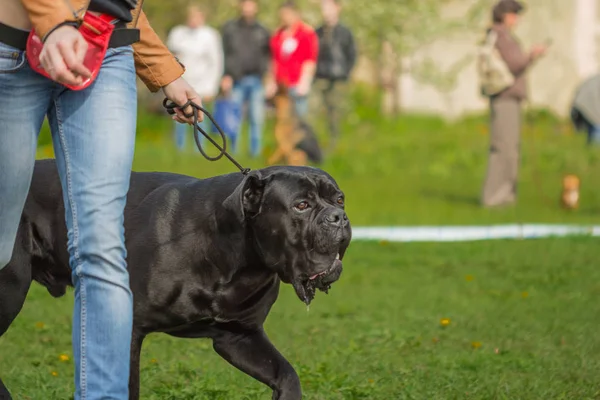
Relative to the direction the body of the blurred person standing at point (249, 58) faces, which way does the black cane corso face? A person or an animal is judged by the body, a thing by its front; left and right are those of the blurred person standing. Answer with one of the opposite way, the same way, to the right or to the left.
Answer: to the left

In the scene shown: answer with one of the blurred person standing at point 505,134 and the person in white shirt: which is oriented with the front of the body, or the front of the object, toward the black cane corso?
the person in white shirt

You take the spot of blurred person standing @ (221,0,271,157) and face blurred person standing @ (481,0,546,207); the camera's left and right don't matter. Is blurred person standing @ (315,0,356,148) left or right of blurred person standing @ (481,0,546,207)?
left

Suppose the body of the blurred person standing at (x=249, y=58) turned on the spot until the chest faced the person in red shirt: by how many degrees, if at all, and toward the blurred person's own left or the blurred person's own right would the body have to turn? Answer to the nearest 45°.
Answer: approximately 45° to the blurred person's own left

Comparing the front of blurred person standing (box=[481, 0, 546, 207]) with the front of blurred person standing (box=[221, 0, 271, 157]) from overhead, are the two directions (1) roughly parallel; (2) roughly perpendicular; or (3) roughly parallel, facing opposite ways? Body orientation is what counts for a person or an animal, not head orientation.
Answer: roughly perpendicular

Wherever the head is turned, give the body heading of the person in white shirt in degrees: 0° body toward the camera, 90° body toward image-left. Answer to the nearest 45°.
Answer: approximately 0°

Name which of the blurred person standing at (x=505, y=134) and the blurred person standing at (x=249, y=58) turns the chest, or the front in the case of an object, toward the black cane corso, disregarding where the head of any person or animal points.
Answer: the blurred person standing at (x=249, y=58)

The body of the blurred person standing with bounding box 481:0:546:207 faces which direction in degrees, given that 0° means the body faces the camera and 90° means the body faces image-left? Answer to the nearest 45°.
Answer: approximately 270°

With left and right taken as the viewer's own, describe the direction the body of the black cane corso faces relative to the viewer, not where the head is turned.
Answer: facing to the right of the viewer

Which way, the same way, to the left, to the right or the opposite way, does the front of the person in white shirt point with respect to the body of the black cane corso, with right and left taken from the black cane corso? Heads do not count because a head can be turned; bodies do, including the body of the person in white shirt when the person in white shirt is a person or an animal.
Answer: to the right
